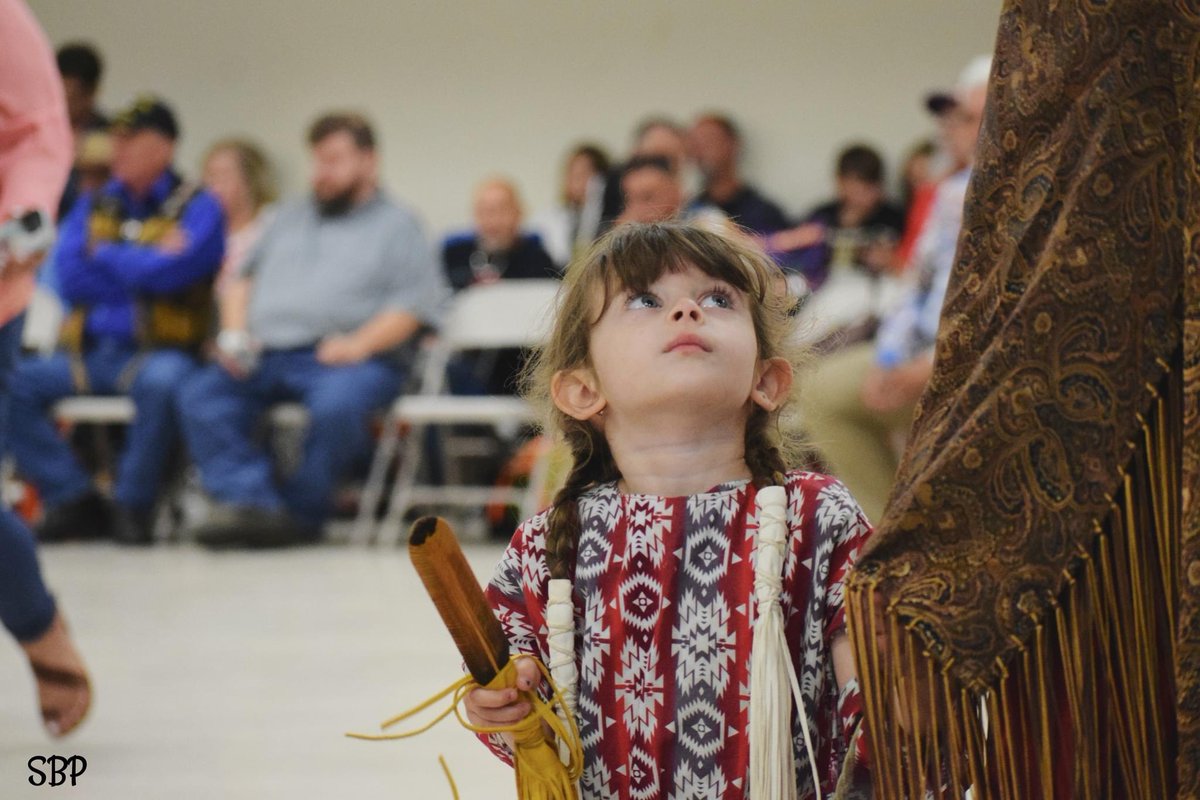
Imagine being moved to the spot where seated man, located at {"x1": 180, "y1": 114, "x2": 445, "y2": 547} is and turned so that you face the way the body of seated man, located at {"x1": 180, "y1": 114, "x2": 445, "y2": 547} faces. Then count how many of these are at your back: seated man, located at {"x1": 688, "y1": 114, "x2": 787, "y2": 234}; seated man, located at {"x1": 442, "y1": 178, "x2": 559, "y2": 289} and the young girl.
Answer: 2

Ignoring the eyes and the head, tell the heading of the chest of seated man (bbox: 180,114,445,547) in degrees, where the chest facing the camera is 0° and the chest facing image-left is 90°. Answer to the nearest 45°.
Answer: approximately 45°

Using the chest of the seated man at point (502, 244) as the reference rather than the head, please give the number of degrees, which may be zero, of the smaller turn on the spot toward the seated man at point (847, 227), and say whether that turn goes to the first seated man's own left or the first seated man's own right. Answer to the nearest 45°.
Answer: approximately 90° to the first seated man's own left

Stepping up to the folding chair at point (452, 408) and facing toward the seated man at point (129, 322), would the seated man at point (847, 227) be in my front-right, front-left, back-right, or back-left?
back-right

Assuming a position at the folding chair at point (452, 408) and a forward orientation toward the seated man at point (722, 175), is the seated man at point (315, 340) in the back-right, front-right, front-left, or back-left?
back-left

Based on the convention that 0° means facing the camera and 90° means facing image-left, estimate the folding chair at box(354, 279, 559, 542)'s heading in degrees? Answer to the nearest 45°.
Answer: approximately 45°

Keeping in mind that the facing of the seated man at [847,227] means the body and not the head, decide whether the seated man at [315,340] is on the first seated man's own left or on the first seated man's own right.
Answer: on the first seated man's own right

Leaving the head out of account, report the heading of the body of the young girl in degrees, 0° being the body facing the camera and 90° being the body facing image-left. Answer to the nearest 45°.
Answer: approximately 0°

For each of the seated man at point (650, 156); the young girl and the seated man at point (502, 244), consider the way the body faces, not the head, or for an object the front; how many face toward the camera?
3

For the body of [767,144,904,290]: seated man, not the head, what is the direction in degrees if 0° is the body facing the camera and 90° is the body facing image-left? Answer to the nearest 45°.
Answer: approximately 0°
